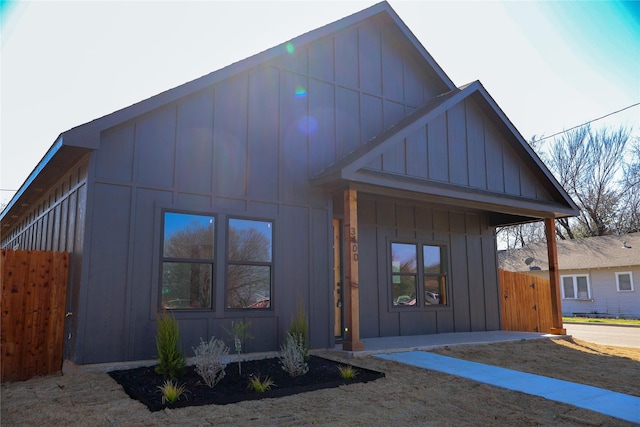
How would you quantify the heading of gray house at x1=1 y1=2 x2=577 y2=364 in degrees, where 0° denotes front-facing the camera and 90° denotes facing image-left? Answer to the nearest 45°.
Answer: approximately 315°

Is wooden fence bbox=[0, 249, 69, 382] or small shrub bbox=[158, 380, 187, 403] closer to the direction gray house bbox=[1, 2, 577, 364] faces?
the small shrub

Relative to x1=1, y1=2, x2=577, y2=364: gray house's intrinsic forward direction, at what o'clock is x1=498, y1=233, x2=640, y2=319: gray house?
x1=498, y1=233, x2=640, y2=319: gray house is roughly at 9 o'clock from x1=1, y1=2, x2=577, y2=364: gray house.

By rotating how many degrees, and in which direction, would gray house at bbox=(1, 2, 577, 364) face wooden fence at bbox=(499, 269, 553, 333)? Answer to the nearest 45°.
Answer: approximately 90° to its left

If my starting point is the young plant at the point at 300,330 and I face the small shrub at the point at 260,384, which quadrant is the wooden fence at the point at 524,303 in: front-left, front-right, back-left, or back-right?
back-left

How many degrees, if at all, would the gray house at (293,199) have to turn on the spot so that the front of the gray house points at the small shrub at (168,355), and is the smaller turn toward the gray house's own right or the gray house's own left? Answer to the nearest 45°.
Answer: approximately 90° to the gray house's own right

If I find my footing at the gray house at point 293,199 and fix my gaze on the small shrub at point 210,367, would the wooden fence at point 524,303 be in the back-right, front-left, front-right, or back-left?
back-left

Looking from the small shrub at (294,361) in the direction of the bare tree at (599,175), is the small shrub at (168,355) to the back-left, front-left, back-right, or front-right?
back-left

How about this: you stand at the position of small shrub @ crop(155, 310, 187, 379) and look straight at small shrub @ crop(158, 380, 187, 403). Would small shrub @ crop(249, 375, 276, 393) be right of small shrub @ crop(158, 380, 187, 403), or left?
left
